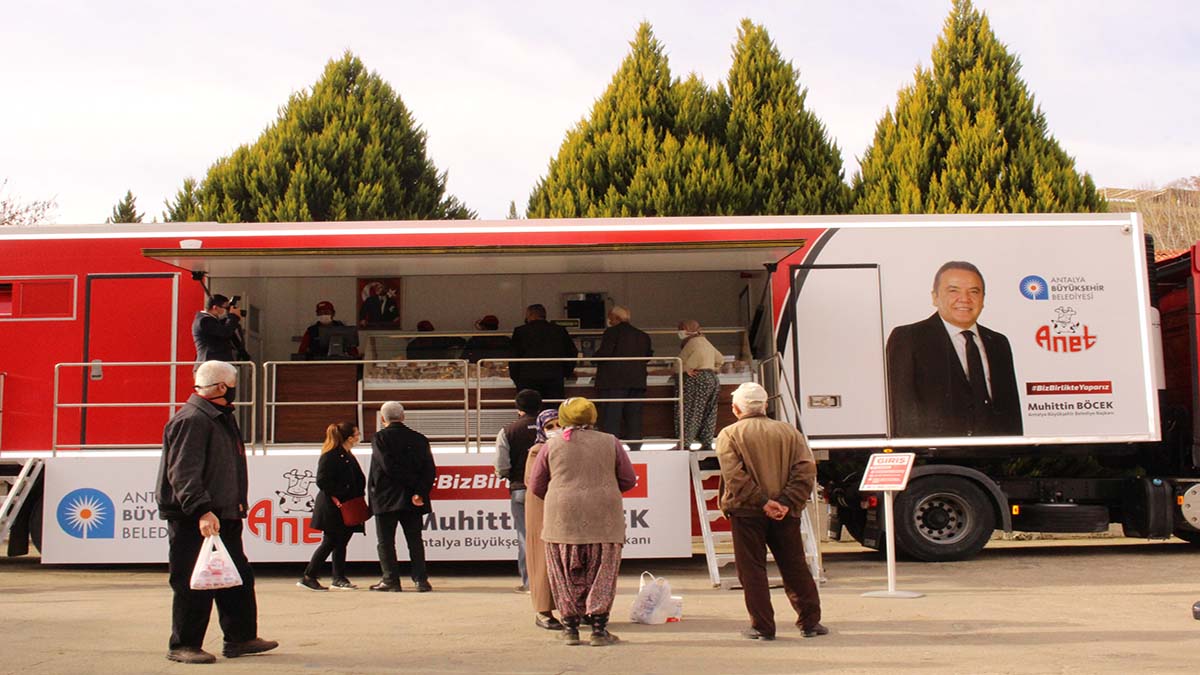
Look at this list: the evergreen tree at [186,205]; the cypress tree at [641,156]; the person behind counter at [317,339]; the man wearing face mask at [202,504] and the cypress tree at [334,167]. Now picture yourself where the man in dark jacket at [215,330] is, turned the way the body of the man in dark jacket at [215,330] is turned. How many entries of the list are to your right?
1

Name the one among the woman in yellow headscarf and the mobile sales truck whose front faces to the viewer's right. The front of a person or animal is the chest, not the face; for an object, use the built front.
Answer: the mobile sales truck

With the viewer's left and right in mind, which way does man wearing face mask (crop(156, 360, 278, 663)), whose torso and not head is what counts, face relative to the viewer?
facing to the right of the viewer

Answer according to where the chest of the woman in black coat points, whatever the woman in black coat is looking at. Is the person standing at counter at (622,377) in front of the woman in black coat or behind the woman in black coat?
in front

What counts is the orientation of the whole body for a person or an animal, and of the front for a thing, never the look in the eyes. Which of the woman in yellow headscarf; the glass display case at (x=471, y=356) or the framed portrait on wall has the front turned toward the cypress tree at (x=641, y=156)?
the woman in yellow headscarf

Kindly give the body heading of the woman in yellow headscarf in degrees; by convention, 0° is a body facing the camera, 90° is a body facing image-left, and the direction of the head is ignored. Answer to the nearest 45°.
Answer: approximately 180°

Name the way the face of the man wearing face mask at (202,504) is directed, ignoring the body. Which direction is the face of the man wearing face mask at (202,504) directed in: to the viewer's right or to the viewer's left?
to the viewer's right

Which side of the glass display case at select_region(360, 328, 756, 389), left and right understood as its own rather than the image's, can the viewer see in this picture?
front

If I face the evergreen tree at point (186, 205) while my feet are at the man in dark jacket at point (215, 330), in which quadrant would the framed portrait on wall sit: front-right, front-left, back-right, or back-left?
front-right

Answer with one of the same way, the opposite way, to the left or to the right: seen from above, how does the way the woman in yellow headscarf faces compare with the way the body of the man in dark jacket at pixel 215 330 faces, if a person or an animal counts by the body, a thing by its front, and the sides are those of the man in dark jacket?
to the left

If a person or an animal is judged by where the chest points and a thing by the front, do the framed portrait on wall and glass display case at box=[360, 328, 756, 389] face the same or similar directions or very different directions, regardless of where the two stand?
same or similar directions

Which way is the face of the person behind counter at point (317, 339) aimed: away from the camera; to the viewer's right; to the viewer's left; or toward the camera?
toward the camera

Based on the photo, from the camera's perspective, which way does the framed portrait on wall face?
toward the camera
